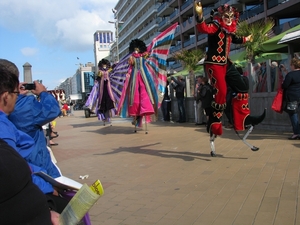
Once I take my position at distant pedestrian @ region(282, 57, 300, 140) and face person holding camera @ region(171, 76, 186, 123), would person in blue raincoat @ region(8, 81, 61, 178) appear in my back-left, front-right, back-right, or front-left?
back-left

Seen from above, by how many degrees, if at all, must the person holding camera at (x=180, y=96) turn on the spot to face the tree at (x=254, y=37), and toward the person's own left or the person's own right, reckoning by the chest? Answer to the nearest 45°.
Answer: approximately 180°

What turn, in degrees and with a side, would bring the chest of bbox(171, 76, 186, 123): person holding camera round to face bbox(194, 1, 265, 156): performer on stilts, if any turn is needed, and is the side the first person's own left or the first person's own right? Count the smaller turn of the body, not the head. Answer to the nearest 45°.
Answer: approximately 90° to the first person's own left

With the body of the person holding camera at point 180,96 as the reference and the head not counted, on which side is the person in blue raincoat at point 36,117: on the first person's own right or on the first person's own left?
on the first person's own left

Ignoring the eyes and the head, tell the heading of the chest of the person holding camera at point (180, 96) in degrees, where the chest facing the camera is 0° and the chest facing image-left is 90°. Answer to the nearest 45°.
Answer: approximately 90°

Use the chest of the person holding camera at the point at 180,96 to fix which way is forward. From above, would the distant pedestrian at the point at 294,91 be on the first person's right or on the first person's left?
on the first person's left

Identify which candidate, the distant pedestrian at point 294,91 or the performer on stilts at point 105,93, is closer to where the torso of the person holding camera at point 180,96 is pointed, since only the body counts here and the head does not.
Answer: the performer on stilts
